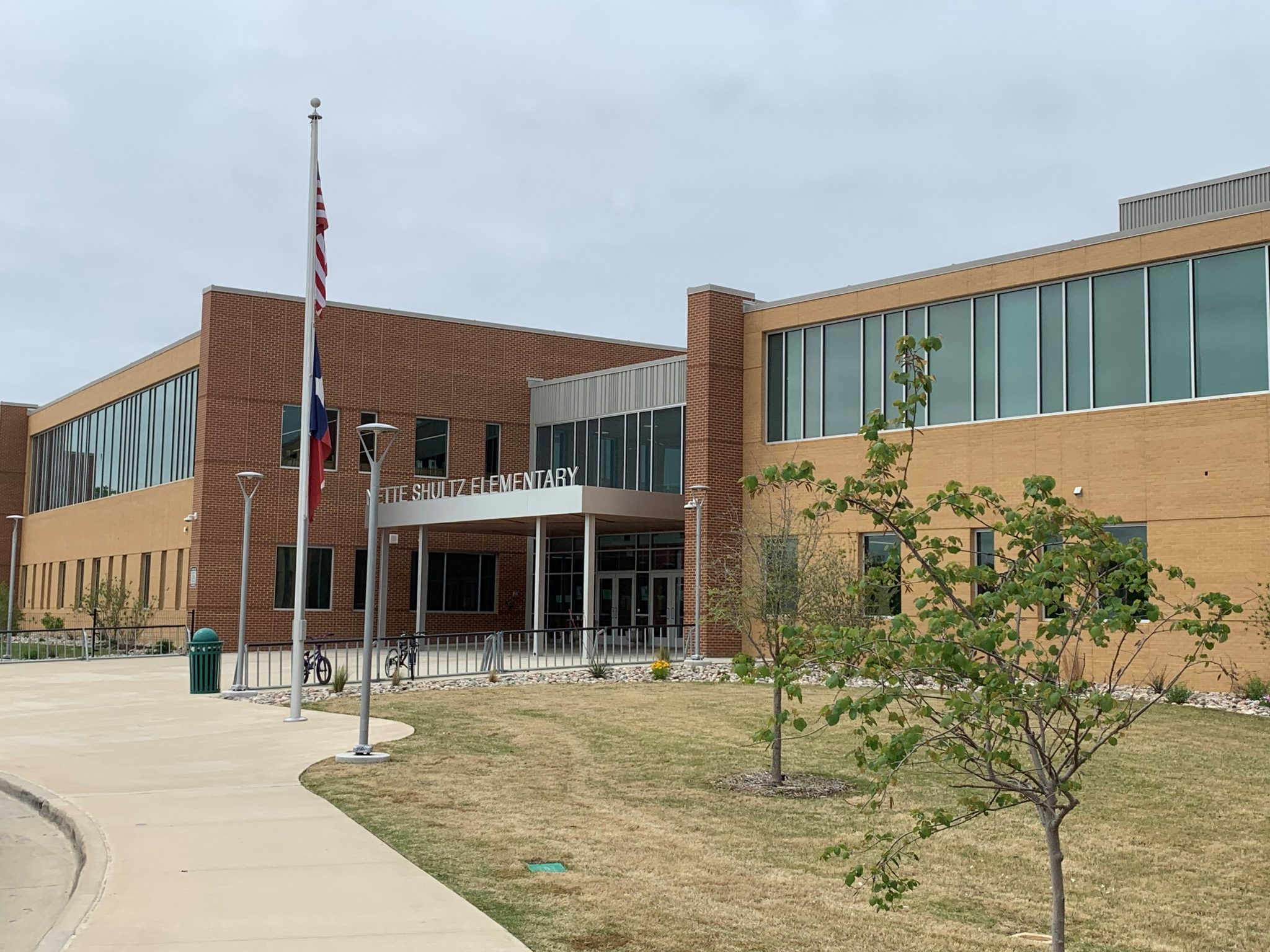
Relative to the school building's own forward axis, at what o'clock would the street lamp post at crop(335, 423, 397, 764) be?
The street lamp post is roughly at 11 o'clock from the school building.

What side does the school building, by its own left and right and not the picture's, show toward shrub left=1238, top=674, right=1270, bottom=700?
left

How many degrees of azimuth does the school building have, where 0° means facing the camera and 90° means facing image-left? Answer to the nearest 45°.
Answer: approximately 45°

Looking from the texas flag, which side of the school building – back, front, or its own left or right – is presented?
front

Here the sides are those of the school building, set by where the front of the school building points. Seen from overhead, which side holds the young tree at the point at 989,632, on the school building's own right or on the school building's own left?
on the school building's own left

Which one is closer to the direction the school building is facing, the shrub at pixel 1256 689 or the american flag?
the american flag

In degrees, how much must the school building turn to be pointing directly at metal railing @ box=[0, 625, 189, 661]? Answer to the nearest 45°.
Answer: approximately 90° to its right
